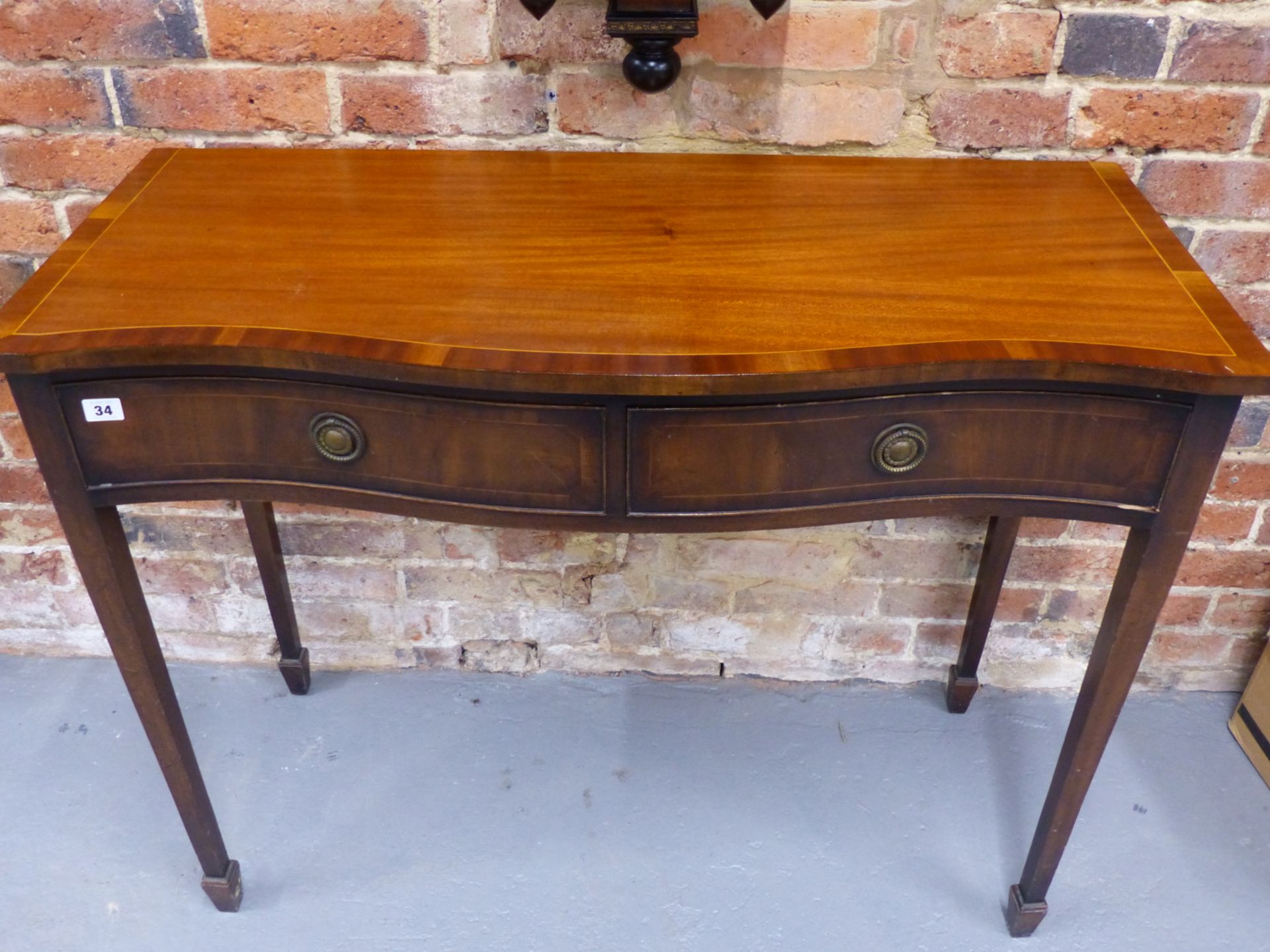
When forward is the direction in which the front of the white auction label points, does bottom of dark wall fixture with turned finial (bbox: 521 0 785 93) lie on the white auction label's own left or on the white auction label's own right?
on the white auction label's own left

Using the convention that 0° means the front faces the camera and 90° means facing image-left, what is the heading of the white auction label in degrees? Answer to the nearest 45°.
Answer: approximately 0°
